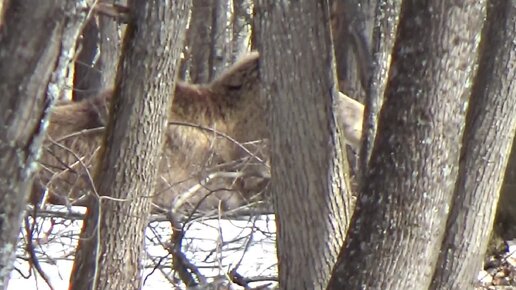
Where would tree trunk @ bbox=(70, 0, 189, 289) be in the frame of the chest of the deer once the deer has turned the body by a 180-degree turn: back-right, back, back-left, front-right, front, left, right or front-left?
left

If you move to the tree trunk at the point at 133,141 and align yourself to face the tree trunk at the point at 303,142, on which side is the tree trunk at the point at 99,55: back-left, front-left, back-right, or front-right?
back-left

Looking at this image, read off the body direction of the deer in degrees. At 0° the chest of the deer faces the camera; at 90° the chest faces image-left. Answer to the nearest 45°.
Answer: approximately 270°

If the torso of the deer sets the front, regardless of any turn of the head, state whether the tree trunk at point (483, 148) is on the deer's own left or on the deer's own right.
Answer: on the deer's own right

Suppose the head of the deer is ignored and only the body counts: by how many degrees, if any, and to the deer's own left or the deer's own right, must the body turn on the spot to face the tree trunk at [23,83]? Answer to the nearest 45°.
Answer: approximately 90° to the deer's own right

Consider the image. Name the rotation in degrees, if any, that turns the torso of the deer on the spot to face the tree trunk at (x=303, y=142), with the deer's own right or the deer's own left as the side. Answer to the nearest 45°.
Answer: approximately 90° to the deer's own right

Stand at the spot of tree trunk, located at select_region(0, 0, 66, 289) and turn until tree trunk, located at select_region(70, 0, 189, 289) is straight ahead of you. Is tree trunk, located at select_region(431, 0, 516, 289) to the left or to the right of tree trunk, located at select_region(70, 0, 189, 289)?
right

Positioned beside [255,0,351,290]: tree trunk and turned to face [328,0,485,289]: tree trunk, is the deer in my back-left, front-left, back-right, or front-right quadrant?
back-left

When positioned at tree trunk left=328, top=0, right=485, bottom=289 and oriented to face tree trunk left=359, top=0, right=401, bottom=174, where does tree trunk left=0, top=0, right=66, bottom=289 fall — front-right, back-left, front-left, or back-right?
back-left

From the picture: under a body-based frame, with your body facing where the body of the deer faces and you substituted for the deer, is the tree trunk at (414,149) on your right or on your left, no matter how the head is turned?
on your right
